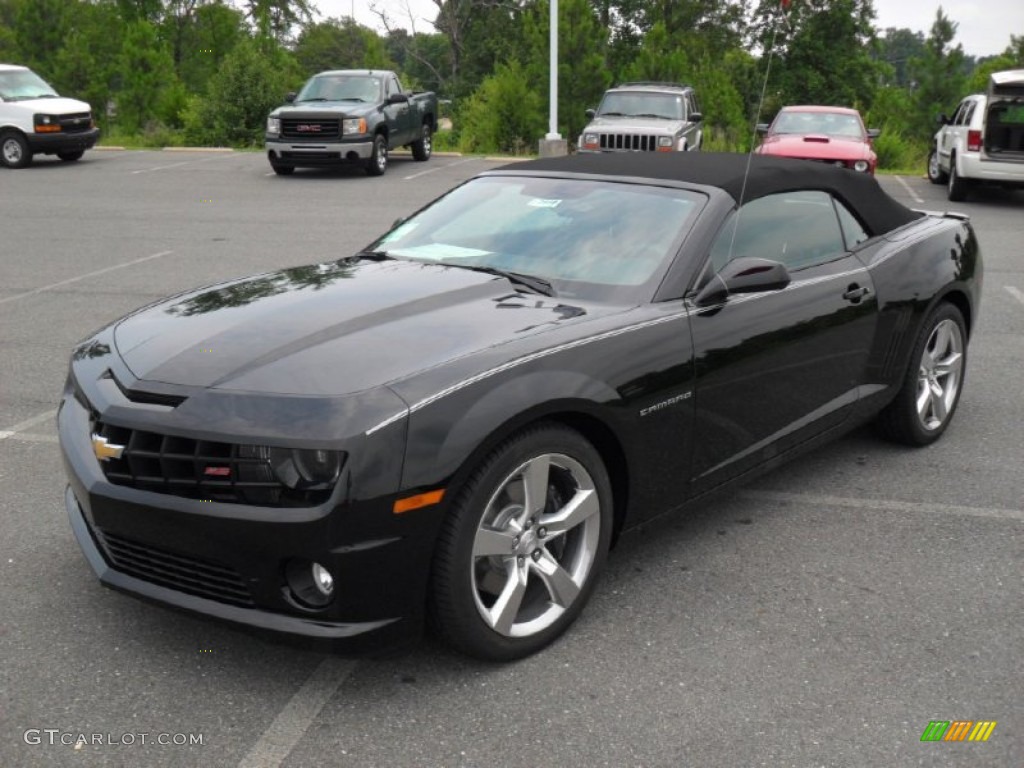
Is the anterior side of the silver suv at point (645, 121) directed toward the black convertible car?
yes

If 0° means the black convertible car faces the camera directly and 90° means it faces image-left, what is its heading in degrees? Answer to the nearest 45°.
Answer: approximately 45°

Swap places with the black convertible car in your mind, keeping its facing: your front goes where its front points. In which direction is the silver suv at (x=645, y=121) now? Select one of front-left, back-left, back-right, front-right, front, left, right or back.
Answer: back-right

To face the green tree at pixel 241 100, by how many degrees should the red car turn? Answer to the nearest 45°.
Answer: approximately 135° to its right

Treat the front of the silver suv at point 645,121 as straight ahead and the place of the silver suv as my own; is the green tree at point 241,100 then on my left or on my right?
on my right

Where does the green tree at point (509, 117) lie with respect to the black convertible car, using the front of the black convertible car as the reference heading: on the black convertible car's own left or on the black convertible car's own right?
on the black convertible car's own right

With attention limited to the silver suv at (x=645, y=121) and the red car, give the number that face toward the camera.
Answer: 2

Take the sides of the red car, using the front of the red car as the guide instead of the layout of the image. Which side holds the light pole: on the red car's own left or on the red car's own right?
on the red car's own right

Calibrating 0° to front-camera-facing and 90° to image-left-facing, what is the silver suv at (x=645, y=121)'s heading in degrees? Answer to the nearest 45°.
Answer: approximately 0°

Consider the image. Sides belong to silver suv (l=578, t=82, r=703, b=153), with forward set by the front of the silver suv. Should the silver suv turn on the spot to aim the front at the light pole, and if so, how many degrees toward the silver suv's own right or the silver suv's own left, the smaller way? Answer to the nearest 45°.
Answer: approximately 135° to the silver suv's own right

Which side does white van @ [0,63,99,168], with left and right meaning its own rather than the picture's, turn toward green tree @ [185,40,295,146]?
left

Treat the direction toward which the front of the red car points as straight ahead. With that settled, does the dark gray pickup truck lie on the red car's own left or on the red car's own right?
on the red car's own right

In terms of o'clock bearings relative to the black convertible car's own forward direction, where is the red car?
The red car is roughly at 5 o'clock from the black convertible car.

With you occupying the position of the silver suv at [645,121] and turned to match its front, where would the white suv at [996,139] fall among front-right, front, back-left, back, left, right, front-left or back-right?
front-left

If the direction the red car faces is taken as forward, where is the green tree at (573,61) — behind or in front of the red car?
behind

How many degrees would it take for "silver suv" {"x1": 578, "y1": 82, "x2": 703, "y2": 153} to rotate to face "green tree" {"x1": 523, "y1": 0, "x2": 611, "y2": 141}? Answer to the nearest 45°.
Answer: approximately 180°
